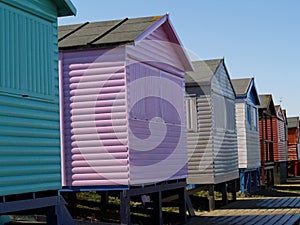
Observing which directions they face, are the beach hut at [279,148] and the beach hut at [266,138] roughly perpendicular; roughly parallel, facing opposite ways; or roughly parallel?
roughly parallel

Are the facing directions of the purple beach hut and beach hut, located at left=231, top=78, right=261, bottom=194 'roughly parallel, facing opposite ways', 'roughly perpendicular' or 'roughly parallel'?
roughly parallel

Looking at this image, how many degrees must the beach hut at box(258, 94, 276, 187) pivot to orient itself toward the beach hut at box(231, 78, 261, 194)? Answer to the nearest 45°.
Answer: approximately 45° to its right

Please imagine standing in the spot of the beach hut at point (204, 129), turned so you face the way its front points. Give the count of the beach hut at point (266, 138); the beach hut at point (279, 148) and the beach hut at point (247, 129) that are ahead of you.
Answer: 0

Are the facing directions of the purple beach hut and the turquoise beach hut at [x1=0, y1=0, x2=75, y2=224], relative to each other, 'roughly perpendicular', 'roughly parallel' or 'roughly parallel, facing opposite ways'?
roughly parallel

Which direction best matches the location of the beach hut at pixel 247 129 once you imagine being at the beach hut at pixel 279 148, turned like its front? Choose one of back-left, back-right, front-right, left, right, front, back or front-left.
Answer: front-right

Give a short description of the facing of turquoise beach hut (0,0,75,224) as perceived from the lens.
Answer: facing the viewer and to the right of the viewer

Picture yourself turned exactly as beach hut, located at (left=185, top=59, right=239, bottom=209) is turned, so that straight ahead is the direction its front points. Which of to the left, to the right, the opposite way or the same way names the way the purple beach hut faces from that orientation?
the same way

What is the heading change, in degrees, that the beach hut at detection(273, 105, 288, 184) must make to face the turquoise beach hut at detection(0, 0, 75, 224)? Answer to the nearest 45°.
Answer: approximately 45° to its right

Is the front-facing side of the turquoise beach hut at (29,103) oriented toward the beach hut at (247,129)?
no

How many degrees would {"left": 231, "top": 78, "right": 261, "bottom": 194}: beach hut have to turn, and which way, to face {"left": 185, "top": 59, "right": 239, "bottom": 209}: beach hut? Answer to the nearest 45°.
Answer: approximately 45° to its right

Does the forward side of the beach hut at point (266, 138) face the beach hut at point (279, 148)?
no

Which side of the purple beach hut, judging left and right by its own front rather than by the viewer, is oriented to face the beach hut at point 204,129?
left

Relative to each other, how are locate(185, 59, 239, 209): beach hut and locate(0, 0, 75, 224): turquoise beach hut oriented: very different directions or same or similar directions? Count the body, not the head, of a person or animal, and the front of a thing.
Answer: same or similar directions

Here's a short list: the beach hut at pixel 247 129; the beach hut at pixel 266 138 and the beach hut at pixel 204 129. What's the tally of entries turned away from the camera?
0

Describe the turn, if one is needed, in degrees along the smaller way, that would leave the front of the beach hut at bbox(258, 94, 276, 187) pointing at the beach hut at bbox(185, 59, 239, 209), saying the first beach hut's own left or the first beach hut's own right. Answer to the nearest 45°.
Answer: approximately 45° to the first beach hut's own right

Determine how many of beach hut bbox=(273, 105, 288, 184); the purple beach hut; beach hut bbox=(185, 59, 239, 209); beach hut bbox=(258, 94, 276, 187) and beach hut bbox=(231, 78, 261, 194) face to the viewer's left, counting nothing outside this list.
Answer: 0

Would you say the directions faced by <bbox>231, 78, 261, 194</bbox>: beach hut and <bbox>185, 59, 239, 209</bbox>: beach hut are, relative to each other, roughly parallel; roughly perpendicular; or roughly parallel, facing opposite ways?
roughly parallel

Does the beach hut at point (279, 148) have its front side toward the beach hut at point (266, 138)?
no

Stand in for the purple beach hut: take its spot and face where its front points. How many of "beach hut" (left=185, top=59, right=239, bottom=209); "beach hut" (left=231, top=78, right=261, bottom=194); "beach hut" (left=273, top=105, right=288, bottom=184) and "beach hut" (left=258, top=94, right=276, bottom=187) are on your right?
0
